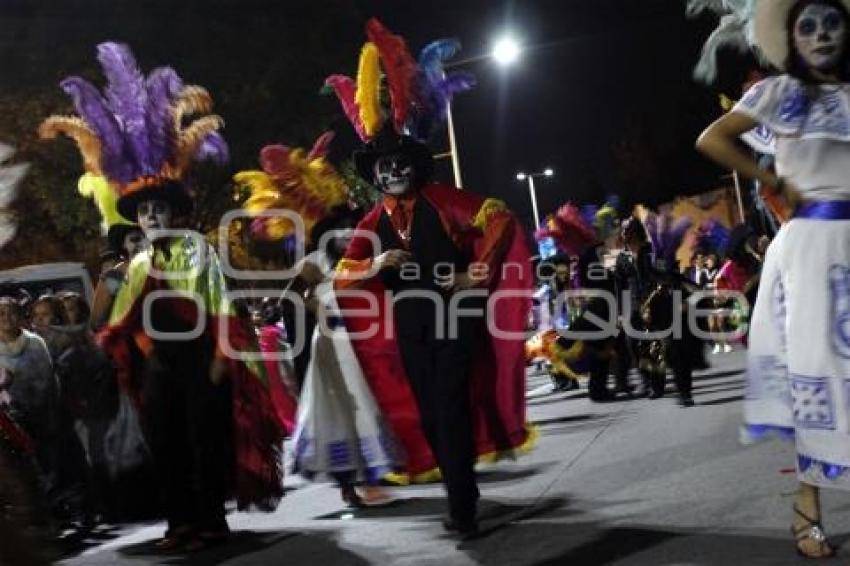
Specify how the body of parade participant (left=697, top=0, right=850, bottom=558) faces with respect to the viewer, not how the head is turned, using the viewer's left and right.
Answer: facing the viewer

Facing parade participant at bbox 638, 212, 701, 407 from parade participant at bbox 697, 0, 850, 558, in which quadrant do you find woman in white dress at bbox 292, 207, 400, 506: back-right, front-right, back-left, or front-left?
front-left

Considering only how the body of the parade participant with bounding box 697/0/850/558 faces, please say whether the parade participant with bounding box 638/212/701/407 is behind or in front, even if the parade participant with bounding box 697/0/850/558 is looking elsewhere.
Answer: behind

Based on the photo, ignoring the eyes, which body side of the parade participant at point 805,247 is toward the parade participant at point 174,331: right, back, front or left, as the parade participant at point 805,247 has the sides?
right

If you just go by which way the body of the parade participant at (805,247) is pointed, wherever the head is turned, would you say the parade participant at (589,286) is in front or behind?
behind

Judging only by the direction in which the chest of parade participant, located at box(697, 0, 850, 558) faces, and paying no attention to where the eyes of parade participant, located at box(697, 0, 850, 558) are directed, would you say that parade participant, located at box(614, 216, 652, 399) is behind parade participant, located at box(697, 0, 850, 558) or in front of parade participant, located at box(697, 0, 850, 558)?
behind
